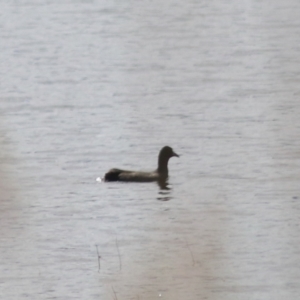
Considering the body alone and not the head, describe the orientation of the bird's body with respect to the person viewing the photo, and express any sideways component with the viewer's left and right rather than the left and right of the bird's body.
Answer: facing to the right of the viewer
